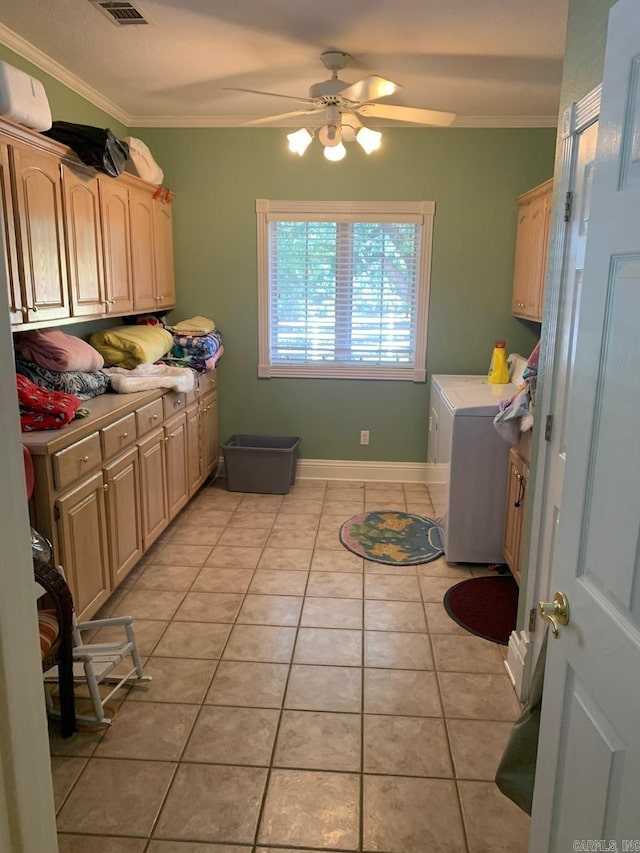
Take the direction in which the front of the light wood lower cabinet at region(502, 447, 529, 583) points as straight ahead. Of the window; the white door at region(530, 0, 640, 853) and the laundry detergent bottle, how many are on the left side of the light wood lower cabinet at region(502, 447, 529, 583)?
1

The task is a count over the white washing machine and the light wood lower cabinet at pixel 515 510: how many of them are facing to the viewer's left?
2

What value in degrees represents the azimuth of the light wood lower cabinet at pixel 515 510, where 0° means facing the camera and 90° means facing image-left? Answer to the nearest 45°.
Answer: approximately 90°

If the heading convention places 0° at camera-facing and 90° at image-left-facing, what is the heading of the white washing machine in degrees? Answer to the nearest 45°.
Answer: approximately 90°

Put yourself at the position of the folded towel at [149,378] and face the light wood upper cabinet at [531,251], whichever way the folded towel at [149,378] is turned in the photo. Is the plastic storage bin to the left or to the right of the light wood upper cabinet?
left

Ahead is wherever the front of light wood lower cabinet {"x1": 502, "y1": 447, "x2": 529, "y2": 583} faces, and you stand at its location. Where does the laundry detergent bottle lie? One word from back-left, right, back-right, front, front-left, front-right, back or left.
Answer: right

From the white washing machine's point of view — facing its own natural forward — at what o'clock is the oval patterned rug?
The oval patterned rug is roughly at 1 o'clock from the white washing machine.

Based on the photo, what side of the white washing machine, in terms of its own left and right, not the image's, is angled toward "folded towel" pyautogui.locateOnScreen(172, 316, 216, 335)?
front

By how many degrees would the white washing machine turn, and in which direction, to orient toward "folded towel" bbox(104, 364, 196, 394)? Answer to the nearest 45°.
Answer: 0° — it already faces it

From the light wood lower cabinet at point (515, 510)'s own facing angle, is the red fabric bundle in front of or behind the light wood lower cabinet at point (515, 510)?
in front
